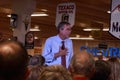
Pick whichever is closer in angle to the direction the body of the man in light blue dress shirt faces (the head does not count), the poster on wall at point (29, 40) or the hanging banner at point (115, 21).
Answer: the hanging banner

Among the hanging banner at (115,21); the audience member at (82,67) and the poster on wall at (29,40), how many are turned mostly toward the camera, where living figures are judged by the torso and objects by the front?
2

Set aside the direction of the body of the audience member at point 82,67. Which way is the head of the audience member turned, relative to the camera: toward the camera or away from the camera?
away from the camera

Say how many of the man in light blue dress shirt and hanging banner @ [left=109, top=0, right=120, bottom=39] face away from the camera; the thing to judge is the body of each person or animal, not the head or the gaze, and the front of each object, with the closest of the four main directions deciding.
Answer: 0

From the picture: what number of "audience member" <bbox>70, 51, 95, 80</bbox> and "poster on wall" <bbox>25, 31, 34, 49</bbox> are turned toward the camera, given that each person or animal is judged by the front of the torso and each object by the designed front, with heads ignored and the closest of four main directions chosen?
1

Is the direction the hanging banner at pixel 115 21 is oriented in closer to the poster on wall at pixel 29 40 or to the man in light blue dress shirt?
the man in light blue dress shirt

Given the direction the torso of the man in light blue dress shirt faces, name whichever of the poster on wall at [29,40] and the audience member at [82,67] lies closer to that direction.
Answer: the audience member

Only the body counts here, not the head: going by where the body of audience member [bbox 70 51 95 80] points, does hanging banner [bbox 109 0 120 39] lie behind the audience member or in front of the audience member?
in front

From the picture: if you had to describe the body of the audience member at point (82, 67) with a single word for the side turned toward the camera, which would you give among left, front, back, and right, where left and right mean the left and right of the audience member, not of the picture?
back

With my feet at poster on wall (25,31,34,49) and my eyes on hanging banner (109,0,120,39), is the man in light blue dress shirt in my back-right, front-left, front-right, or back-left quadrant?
front-right

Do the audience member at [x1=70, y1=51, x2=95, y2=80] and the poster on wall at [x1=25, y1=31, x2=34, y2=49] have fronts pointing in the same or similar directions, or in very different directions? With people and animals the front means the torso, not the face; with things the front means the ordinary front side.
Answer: very different directions

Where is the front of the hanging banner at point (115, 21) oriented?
toward the camera

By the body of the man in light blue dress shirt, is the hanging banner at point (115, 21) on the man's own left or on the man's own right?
on the man's own left

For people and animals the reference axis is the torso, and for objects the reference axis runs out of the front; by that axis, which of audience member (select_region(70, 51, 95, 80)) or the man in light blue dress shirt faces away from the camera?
the audience member

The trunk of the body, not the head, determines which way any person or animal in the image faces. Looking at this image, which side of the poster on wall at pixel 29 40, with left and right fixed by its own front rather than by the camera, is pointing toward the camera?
front
